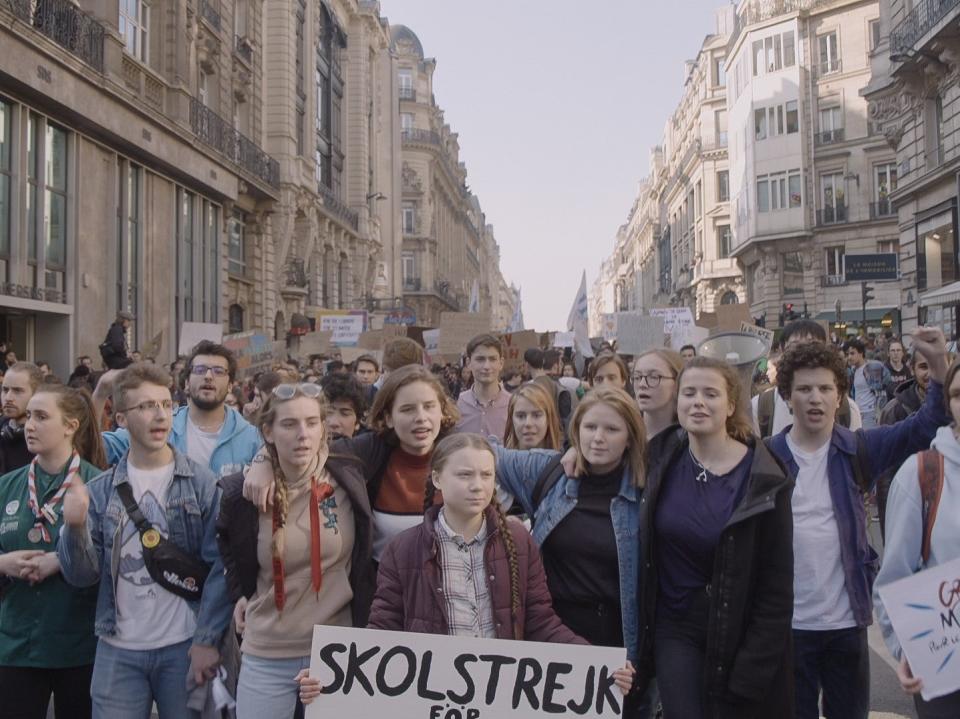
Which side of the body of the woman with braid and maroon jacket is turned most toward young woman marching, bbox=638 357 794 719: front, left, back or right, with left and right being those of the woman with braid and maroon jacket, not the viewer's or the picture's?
left

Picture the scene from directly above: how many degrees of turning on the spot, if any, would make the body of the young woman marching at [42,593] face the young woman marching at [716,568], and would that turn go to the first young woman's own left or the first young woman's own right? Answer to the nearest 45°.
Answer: approximately 90° to the first young woman's own left

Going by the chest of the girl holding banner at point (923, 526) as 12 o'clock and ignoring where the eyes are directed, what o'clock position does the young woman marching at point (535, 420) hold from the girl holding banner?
The young woman marching is roughly at 4 o'clock from the girl holding banner.

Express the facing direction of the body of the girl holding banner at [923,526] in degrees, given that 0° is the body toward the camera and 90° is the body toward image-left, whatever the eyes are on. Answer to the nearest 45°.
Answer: approximately 0°

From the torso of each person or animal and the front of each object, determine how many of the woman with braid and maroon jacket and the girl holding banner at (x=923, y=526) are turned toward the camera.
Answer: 2

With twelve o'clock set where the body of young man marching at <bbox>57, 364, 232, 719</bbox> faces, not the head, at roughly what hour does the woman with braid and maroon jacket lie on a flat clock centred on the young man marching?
The woman with braid and maroon jacket is roughly at 10 o'clock from the young man marching.

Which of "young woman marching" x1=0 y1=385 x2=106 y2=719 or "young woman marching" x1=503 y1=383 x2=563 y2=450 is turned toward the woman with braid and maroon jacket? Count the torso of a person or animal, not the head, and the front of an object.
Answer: "young woman marching" x1=503 y1=383 x2=563 y2=450
